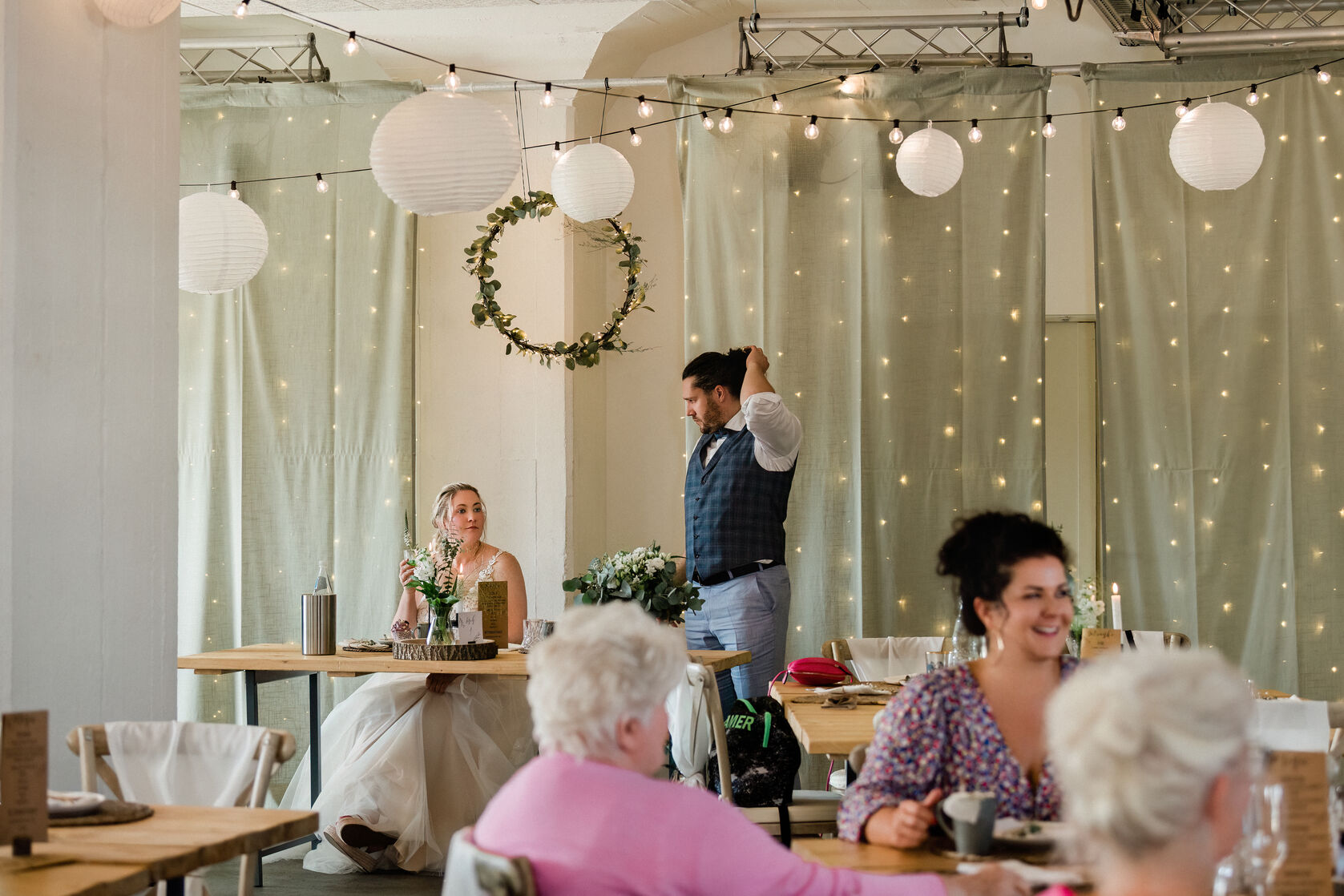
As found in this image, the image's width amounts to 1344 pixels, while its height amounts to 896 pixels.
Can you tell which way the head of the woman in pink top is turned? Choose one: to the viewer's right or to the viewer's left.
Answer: to the viewer's right

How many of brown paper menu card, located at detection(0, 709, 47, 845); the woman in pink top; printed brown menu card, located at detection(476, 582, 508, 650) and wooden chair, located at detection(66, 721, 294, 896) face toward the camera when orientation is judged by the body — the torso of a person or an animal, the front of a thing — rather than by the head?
3

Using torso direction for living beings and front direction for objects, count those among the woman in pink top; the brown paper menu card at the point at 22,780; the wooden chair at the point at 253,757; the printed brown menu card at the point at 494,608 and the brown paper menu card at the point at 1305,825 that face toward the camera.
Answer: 4

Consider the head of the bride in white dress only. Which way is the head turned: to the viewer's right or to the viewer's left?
to the viewer's right

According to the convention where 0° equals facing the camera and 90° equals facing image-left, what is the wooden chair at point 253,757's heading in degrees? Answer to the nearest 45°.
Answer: approximately 0°

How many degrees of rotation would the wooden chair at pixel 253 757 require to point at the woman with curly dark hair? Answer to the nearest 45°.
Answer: approximately 45° to its left

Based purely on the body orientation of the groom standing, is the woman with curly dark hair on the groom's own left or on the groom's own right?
on the groom's own left

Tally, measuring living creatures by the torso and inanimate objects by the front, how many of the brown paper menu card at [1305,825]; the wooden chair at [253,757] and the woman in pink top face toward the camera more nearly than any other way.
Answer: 2

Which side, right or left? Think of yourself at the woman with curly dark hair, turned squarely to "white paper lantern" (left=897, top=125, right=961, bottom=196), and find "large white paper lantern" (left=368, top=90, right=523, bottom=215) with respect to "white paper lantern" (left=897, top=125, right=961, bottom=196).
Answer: left

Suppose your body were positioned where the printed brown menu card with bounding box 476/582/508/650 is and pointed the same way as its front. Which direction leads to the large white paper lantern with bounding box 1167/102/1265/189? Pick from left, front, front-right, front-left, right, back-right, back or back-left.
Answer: left

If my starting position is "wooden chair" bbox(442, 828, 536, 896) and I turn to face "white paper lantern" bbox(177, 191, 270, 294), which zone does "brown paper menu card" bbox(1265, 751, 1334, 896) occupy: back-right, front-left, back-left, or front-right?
back-right

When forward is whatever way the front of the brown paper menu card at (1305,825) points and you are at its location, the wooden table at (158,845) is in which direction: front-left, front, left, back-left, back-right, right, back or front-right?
right

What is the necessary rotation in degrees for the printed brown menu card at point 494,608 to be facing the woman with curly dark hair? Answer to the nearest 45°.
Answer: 0° — it already faces them

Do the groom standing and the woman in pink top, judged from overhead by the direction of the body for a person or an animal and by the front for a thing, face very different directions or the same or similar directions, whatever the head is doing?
very different directions
